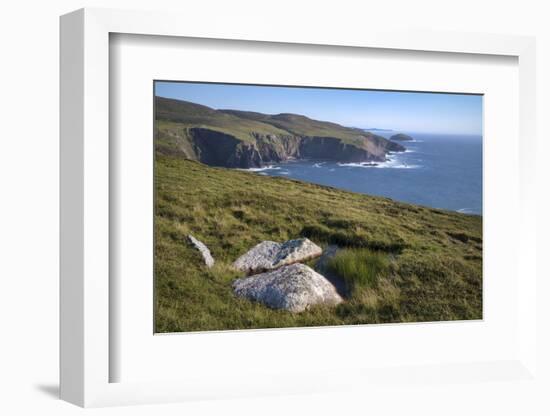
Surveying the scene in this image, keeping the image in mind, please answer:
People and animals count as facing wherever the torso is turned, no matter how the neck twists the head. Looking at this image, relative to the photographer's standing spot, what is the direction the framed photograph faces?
facing the viewer and to the right of the viewer
